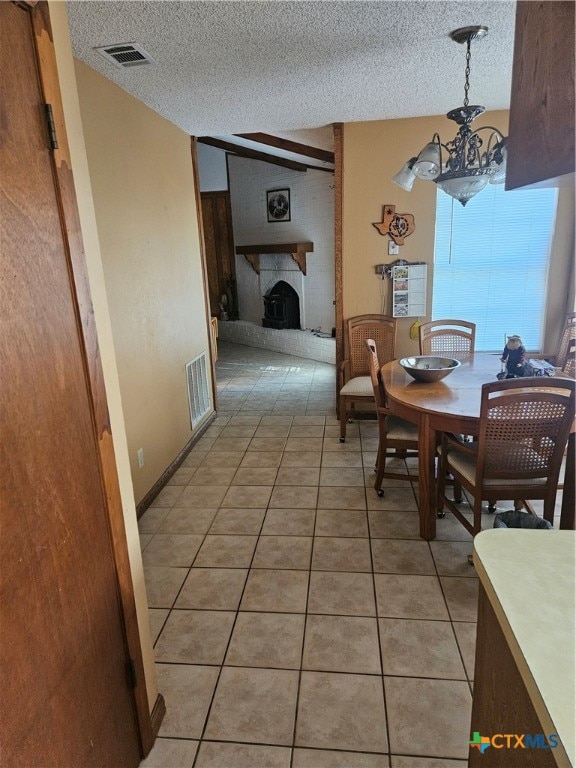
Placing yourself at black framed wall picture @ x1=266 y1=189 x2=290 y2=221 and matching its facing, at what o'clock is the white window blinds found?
The white window blinds is roughly at 11 o'clock from the black framed wall picture.

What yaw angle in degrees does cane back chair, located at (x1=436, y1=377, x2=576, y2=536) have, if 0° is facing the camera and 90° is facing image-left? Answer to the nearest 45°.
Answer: approximately 135°

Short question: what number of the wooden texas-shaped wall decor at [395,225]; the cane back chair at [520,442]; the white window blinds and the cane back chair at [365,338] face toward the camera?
3

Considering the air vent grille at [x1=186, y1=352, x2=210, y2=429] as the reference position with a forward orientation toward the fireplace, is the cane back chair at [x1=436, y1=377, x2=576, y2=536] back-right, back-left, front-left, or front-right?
back-right

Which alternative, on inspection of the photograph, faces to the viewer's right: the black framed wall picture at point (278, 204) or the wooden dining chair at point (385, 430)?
the wooden dining chair

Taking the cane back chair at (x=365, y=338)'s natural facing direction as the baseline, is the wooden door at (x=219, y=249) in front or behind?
behind

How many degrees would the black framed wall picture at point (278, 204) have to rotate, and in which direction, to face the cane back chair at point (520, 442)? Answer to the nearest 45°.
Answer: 0° — it already faces it

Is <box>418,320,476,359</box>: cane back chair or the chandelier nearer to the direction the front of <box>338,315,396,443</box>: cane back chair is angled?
the chandelier

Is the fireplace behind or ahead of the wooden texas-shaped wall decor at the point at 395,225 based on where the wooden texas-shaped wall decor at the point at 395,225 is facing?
behind

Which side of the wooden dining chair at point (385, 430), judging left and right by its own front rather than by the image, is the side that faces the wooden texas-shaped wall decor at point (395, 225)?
left

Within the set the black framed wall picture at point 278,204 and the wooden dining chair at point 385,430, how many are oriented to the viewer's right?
1

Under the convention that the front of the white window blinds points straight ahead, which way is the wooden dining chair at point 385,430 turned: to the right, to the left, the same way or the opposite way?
to the left

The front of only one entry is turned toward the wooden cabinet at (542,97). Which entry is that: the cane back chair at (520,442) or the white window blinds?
the white window blinds

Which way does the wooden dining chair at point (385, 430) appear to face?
to the viewer's right
